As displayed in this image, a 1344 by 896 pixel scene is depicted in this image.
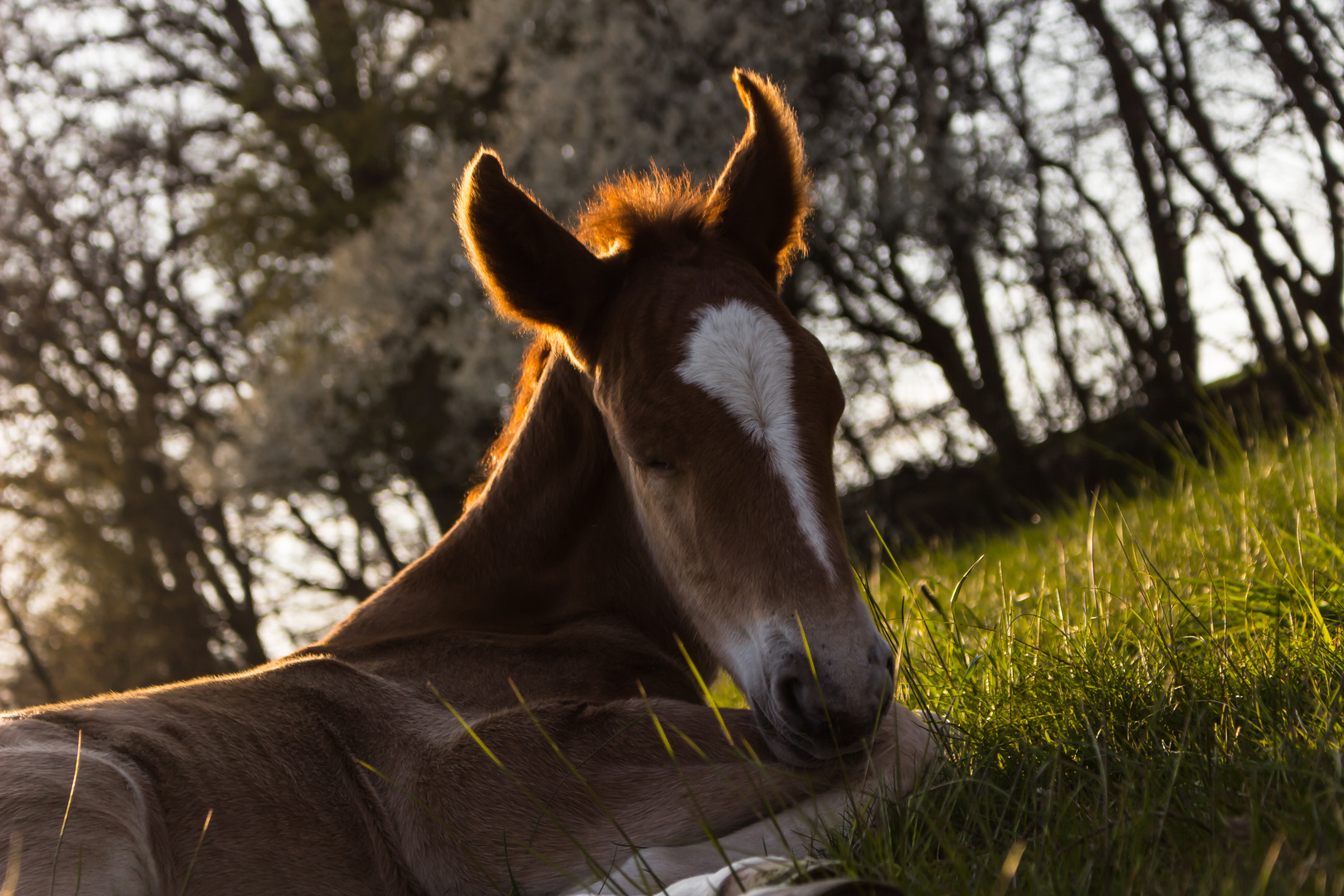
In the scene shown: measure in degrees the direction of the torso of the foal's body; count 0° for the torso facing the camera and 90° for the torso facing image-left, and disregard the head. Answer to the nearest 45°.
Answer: approximately 270°
